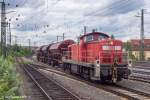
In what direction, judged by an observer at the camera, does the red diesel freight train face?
facing the viewer and to the right of the viewer
